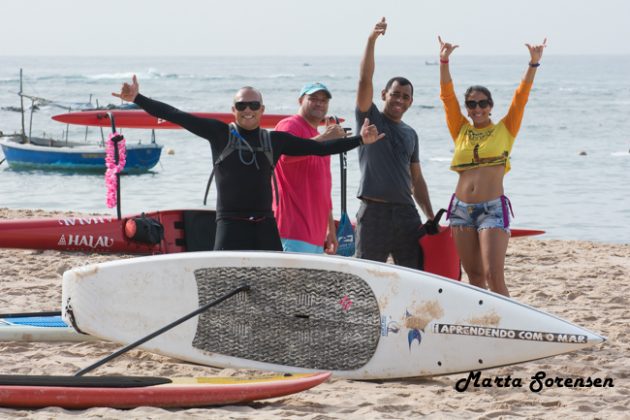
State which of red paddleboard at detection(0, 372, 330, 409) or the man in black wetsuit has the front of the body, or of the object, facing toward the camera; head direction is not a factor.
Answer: the man in black wetsuit

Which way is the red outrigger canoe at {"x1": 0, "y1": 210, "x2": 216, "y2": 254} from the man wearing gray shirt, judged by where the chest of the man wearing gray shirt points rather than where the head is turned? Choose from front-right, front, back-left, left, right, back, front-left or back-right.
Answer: back-right

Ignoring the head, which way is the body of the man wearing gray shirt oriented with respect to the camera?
toward the camera

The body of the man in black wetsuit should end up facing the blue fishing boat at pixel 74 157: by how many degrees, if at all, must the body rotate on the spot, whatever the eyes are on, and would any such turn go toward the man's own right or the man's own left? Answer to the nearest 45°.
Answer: approximately 180°

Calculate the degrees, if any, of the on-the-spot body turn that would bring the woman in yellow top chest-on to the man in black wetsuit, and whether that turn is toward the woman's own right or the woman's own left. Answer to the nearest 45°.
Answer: approximately 45° to the woman's own right

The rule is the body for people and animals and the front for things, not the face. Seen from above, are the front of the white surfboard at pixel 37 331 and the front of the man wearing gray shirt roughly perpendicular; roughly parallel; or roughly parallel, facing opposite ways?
roughly perpendicular

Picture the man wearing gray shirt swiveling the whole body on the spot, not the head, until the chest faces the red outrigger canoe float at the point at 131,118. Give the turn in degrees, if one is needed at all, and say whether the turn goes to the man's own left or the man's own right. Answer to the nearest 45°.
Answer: approximately 135° to the man's own right

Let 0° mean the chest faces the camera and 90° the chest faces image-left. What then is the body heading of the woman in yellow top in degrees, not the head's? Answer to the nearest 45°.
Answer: approximately 0°

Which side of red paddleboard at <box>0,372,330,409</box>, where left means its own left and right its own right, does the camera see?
right

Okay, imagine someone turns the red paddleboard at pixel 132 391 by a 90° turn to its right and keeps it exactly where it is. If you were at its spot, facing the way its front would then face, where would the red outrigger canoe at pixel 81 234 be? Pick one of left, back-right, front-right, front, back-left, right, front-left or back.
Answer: back

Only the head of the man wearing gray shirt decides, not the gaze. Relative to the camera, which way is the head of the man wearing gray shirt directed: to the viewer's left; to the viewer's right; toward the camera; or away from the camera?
toward the camera

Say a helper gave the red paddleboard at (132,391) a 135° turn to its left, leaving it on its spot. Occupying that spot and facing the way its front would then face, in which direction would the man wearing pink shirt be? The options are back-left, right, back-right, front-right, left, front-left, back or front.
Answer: right

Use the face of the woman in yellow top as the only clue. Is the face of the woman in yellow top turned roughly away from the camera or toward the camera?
toward the camera

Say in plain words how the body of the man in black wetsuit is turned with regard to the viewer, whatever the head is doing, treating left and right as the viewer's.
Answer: facing the viewer

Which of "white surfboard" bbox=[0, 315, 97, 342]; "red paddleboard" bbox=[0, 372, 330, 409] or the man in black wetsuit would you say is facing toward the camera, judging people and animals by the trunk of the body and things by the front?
the man in black wetsuit

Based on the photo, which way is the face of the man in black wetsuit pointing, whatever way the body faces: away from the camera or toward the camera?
toward the camera

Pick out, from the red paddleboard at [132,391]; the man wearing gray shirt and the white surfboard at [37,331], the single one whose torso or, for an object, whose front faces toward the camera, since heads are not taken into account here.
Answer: the man wearing gray shirt

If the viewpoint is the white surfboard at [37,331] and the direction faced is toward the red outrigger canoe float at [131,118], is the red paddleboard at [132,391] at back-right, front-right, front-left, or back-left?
back-right

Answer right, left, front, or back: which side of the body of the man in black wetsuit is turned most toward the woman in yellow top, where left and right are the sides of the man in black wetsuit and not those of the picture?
left
